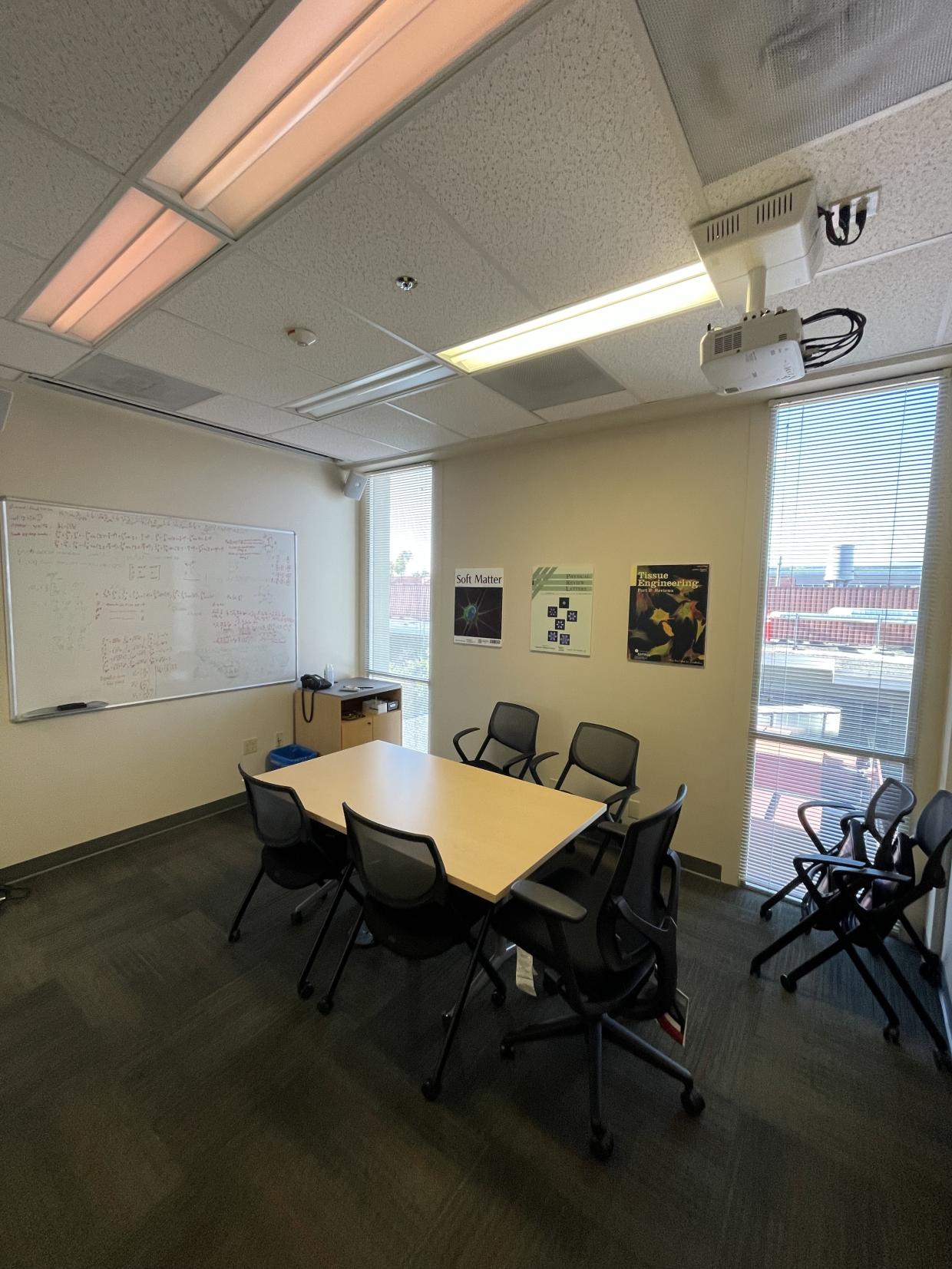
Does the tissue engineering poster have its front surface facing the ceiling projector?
yes

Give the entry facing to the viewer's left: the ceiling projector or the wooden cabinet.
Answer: the ceiling projector

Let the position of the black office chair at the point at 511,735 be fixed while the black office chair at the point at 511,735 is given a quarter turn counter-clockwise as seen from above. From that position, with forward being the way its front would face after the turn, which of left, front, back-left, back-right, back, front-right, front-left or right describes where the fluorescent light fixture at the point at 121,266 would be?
right

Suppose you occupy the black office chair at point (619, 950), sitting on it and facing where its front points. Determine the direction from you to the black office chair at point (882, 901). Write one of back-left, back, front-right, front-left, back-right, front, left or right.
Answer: right

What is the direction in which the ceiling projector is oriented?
to the viewer's left

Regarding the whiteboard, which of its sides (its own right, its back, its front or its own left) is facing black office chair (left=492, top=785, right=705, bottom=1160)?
front

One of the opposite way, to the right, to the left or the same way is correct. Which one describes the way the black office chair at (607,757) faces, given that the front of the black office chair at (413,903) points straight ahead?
the opposite way

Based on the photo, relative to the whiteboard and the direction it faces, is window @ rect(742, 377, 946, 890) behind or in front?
in front

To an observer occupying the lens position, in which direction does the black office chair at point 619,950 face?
facing away from the viewer and to the left of the viewer

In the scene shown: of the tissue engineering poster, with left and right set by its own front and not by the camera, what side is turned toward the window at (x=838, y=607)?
left

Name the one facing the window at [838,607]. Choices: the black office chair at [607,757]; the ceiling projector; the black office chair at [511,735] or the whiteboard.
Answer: the whiteboard

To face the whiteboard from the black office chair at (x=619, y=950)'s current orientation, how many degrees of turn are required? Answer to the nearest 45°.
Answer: approximately 45° to its left

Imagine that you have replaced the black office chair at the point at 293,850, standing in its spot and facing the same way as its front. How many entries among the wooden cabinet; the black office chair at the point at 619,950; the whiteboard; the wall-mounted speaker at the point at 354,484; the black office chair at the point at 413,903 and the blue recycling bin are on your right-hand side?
2

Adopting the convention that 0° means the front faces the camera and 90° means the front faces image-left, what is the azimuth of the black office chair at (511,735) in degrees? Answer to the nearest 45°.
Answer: approximately 45°

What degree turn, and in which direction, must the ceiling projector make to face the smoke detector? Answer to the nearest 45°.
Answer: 0° — it already faces it

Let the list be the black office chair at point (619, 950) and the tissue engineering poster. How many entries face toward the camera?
1

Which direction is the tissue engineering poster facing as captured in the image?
toward the camera
